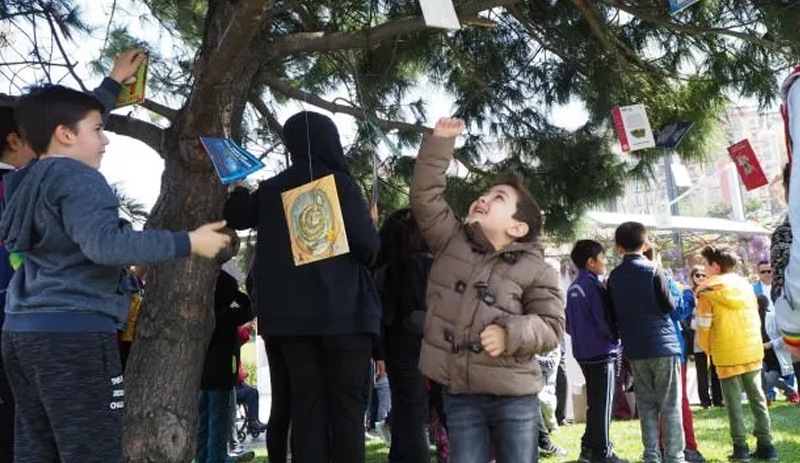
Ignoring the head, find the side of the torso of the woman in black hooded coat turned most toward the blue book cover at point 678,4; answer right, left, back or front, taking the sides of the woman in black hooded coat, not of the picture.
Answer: right

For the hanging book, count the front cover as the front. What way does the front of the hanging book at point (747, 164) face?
toward the camera

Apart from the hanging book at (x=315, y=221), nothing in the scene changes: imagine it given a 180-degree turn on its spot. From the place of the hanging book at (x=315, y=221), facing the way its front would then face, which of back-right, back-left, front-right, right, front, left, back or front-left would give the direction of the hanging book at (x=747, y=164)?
front-right

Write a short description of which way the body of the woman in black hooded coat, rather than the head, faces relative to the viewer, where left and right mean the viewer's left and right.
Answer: facing away from the viewer

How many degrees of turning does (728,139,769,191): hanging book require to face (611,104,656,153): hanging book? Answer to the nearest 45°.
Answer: approximately 45° to its right

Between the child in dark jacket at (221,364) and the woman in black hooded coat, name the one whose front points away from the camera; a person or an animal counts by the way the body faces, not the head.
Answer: the woman in black hooded coat

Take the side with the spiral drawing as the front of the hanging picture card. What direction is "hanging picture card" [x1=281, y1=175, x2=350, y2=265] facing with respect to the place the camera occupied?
facing the viewer

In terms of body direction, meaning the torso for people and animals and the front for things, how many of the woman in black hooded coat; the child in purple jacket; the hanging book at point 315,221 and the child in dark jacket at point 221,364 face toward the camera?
1
